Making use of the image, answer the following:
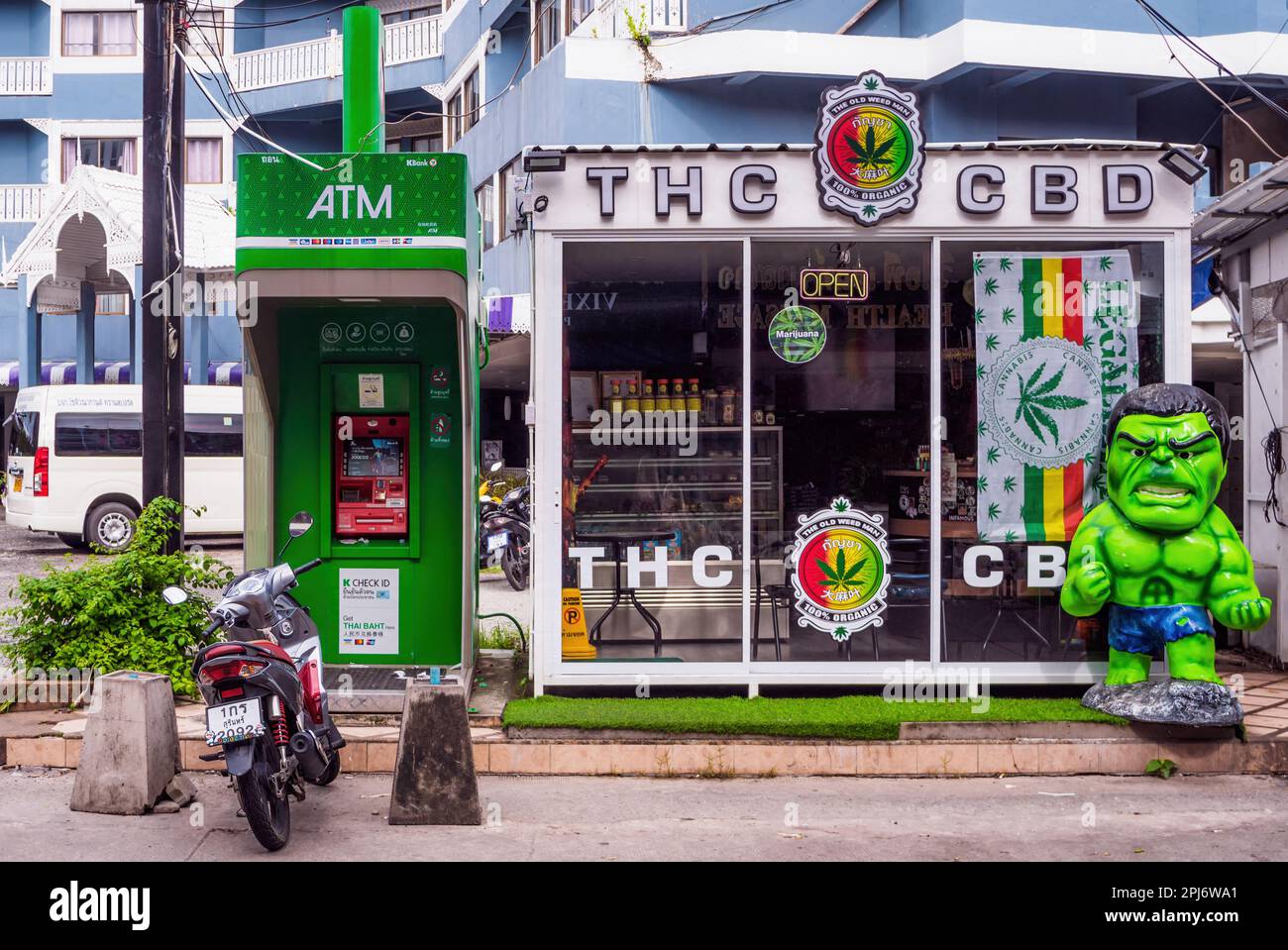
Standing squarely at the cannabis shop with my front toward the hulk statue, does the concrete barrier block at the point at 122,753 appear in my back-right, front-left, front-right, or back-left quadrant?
back-right

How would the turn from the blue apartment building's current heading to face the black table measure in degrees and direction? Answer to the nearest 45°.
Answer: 0° — it already faces it

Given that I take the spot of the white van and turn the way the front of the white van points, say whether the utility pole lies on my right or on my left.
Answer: on my right

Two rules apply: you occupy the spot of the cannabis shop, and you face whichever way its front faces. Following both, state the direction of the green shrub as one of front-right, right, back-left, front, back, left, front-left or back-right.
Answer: right

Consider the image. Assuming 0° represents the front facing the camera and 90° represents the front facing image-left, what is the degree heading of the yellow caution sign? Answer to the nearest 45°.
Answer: approximately 0°

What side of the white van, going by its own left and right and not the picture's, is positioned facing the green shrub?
right

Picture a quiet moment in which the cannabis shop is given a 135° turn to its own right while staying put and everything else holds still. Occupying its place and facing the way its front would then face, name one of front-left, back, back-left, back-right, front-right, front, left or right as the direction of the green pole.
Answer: front-left

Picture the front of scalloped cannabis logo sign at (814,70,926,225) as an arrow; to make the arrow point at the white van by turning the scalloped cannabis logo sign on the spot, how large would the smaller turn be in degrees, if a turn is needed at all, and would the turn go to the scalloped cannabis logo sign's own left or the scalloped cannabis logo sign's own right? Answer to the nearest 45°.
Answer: approximately 135° to the scalloped cannabis logo sign's own right

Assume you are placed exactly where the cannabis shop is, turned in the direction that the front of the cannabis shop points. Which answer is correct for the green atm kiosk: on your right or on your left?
on your right

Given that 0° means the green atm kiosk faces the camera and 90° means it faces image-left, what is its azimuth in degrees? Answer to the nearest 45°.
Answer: approximately 0°
